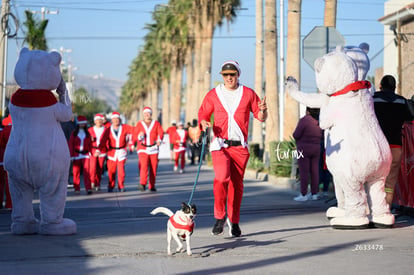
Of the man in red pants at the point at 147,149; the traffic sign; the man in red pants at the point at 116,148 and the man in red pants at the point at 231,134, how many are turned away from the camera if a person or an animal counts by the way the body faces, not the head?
1

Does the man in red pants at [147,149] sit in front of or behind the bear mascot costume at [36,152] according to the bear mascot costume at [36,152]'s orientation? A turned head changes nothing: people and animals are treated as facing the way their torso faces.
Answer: in front

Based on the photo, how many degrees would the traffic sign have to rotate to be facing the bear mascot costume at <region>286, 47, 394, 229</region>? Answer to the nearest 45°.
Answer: approximately 180°

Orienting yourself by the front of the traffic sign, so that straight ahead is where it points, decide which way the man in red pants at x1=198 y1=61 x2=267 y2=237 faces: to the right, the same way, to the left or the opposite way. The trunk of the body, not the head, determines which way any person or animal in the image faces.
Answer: the opposite way

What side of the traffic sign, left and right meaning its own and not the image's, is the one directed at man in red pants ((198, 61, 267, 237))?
back

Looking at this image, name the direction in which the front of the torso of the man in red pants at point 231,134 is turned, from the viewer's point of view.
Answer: toward the camera

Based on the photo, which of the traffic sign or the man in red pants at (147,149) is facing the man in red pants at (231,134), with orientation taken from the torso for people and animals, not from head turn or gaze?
the man in red pants at (147,149)

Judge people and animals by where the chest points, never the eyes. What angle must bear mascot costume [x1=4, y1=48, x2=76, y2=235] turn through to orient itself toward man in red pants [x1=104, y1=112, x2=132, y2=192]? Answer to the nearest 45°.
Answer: approximately 45° to its left

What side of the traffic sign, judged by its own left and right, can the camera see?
back

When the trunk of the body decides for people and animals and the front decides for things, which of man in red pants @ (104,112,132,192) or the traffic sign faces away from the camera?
the traffic sign

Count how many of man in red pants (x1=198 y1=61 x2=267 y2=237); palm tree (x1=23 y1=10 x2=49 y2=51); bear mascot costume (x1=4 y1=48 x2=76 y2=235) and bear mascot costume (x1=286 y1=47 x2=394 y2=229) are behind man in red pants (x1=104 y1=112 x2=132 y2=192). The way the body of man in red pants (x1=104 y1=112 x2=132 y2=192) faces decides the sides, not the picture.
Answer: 1
